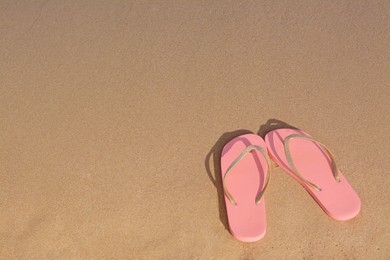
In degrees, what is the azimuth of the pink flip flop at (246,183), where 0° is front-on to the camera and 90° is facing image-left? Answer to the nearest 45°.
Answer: approximately 180°

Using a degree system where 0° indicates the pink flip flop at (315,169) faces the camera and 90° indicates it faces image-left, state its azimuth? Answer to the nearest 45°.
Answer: approximately 135°

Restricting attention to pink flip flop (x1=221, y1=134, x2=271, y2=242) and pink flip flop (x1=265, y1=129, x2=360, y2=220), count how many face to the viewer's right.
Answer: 0
